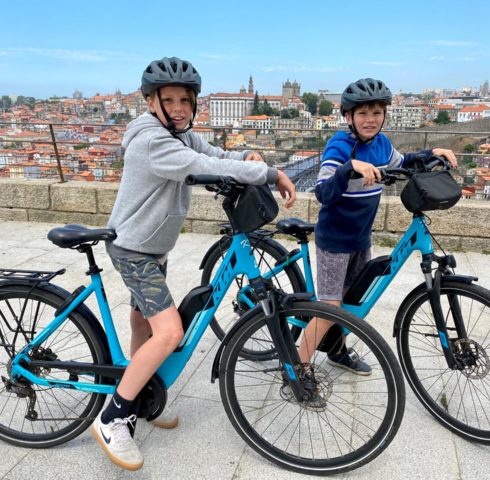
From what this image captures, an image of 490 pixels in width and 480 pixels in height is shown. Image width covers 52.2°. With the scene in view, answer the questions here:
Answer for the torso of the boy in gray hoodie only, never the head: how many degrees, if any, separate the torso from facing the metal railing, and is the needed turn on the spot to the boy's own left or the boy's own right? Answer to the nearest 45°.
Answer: approximately 135° to the boy's own left

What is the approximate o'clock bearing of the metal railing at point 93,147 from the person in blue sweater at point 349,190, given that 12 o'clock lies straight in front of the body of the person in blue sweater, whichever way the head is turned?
The metal railing is roughly at 6 o'clock from the person in blue sweater.

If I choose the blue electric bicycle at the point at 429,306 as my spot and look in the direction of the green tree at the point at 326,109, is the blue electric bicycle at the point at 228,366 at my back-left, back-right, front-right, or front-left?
back-left

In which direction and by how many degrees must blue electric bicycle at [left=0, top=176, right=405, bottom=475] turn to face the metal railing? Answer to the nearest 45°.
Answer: approximately 90° to its left

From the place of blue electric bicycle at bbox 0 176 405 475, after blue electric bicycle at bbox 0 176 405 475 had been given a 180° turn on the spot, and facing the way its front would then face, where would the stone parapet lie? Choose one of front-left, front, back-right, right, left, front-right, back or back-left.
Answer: right

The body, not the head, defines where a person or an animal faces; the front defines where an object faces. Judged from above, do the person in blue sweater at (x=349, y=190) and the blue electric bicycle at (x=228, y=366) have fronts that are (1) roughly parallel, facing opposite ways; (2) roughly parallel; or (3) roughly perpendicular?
roughly perpendicular

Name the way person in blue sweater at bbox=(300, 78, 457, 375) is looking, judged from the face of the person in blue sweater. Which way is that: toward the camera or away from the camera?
toward the camera

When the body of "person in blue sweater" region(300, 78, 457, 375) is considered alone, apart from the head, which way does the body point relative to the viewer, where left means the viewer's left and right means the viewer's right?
facing the viewer and to the right of the viewer

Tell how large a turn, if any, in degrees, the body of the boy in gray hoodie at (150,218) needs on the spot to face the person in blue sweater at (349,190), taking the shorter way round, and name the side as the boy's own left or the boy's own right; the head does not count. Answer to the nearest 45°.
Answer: approximately 45° to the boy's own left

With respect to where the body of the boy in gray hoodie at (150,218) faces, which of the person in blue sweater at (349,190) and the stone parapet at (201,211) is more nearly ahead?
the person in blue sweater

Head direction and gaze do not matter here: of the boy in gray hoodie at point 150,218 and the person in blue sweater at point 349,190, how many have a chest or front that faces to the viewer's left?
0

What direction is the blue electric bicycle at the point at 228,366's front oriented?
to the viewer's right
